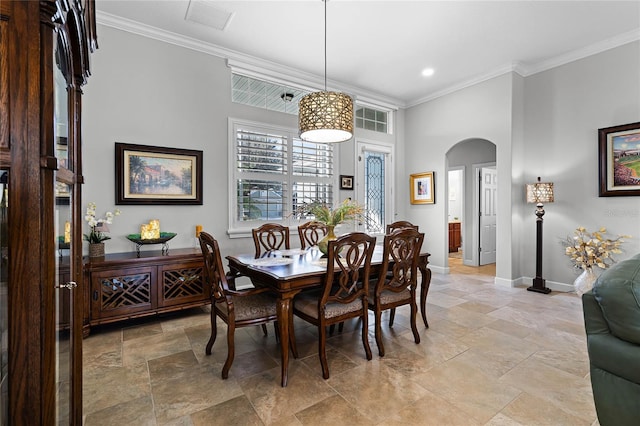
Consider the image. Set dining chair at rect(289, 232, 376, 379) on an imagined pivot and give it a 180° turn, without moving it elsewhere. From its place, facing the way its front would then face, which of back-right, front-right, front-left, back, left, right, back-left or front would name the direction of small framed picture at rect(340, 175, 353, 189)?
back-left

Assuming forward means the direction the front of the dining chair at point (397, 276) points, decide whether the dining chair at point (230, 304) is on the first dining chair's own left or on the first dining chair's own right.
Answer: on the first dining chair's own left

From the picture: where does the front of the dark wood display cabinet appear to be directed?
to the viewer's right

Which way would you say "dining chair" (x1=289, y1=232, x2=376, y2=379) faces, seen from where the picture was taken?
facing away from the viewer and to the left of the viewer

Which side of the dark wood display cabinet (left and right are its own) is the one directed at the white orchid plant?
left

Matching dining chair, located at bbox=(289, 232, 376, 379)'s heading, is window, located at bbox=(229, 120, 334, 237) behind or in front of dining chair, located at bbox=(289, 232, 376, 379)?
in front

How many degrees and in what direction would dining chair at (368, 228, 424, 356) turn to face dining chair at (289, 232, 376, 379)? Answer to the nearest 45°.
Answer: approximately 90° to its left

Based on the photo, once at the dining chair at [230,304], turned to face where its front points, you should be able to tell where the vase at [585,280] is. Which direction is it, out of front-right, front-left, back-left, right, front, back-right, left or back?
front-right

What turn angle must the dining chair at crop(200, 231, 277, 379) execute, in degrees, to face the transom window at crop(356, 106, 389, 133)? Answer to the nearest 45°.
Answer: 0° — it already faces it

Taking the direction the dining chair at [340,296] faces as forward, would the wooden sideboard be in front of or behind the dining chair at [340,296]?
in front

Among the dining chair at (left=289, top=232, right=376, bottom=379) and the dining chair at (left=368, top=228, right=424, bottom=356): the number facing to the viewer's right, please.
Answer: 0
